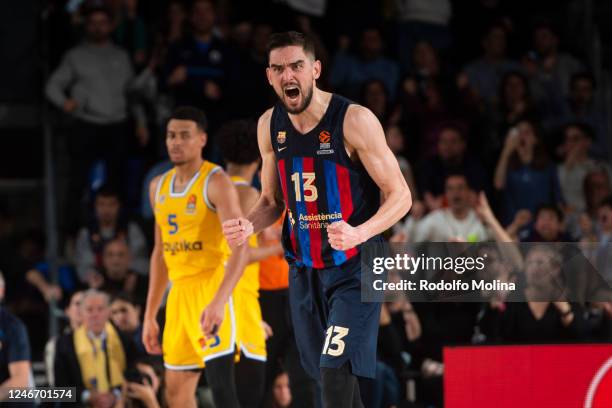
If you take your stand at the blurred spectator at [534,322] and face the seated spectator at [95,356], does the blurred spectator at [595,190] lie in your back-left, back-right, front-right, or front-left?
back-right

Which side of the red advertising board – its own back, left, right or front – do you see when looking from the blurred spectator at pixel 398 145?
back

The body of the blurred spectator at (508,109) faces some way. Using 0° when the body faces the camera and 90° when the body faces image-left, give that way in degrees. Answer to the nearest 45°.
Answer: approximately 0°

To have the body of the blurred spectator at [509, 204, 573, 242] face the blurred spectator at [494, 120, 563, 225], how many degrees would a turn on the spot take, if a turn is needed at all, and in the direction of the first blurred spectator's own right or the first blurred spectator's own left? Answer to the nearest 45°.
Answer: approximately 180°

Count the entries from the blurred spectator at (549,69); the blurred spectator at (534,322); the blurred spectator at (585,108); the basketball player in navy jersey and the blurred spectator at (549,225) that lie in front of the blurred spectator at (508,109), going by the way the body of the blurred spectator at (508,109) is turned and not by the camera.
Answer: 3

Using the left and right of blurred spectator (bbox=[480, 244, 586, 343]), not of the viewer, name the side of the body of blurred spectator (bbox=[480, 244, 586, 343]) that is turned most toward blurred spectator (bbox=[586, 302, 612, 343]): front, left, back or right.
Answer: left
